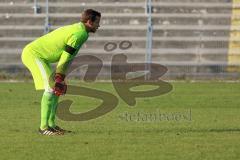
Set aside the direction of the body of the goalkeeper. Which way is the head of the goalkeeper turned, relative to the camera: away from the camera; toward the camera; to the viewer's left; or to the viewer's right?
to the viewer's right

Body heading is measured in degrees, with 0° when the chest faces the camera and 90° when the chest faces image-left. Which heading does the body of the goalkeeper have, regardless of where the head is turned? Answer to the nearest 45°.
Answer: approximately 270°
